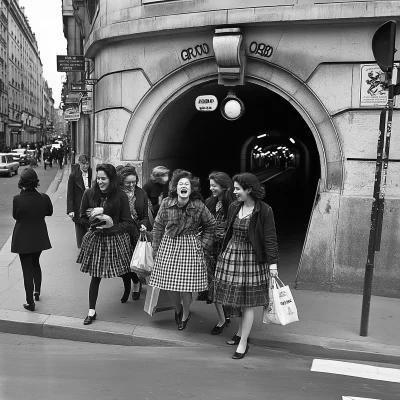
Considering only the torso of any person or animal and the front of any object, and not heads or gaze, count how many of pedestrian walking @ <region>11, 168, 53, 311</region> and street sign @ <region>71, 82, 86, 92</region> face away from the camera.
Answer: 1

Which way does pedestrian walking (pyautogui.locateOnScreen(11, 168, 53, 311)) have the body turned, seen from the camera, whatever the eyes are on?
away from the camera

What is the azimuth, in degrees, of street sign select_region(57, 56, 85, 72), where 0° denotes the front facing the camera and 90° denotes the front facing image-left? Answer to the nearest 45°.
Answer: approximately 0°

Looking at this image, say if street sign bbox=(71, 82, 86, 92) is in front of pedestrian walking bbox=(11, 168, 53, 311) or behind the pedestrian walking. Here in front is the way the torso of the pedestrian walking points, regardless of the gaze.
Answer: in front

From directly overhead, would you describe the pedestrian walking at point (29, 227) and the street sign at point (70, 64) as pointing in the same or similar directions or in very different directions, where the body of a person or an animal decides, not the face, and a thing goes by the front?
very different directions

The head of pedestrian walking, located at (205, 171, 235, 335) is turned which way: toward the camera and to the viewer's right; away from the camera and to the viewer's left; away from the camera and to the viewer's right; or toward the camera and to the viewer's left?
toward the camera and to the viewer's left

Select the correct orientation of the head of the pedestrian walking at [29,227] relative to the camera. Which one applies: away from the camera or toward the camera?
away from the camera

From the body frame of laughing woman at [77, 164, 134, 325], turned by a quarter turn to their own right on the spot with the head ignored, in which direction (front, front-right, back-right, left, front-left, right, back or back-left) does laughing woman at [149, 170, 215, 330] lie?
back

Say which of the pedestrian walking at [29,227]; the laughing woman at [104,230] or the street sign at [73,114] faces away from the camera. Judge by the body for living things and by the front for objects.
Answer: the pedestrian walking

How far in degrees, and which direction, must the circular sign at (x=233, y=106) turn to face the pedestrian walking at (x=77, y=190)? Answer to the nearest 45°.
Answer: approximately 90° to its right

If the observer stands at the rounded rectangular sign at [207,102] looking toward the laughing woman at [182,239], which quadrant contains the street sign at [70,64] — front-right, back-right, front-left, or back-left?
back-right

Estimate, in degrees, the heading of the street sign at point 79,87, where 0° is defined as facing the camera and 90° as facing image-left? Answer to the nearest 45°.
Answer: approximately 0°

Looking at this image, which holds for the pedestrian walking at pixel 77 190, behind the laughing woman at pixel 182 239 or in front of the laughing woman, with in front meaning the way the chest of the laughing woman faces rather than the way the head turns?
behind

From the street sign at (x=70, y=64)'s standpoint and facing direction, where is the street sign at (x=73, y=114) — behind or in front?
behind
